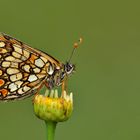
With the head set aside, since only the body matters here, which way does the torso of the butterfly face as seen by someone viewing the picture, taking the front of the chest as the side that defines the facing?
to the viewer's right
